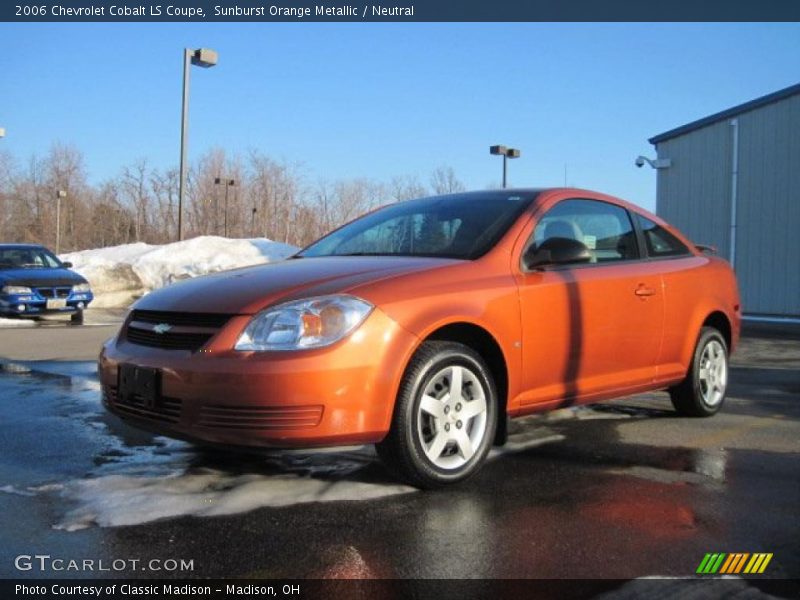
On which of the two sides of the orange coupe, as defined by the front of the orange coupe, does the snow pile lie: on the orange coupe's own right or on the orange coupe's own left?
on the orange coupe's own right

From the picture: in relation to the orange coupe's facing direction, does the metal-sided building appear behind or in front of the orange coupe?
behind

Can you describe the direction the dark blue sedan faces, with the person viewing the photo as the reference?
facing the viewer and to the right of the viewer

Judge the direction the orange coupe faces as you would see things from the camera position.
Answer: facing the viewer and to the left of the viewer

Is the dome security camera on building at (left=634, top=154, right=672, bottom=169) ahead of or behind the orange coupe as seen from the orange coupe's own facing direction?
behind

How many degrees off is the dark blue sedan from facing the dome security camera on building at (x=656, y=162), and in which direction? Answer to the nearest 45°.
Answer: approximately 45° to its left

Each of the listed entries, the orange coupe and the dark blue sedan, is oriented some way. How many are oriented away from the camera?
0

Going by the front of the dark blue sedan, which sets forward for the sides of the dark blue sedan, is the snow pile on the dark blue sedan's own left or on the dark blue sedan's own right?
on the dark blue sedan's own left

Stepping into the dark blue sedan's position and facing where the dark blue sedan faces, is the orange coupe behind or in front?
in front
